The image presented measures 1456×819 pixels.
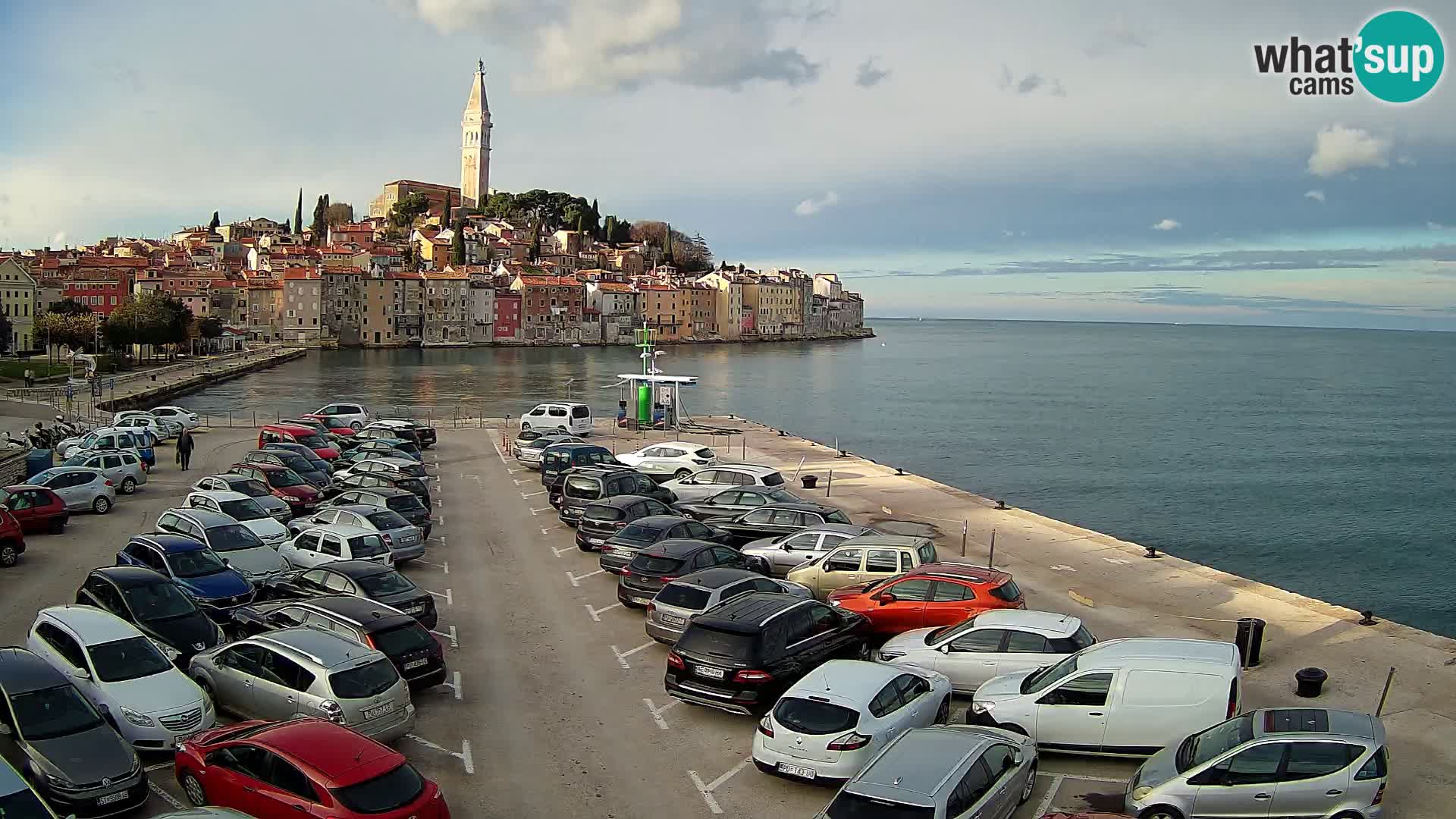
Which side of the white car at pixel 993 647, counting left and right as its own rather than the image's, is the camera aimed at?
left

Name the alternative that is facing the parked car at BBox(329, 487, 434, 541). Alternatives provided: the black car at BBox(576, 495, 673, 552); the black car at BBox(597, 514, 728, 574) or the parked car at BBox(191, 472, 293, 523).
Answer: the parked car at BBox(191, 472, 293, 523)

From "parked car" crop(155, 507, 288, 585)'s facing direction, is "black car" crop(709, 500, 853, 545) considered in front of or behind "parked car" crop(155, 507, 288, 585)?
in front

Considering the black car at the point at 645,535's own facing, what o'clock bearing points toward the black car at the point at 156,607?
the black car at the point at 156,607 is roughly at 6 o'clock from the black car at the point at 645,535.

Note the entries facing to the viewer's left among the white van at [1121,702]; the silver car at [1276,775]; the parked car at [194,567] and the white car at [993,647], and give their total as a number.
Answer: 3

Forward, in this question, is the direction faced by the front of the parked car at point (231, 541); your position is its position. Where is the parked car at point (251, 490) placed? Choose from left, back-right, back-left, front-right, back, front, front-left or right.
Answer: back-left

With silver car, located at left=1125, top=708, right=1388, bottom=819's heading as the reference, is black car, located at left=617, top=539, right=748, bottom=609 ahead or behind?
ahead

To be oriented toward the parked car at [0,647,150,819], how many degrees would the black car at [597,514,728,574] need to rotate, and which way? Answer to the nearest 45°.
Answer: approximately 180°

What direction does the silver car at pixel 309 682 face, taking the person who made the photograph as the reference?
facing away from the viewer and to the left of the viewer

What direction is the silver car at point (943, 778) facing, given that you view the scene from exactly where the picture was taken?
facing away from the viewer and to the right of the viewer

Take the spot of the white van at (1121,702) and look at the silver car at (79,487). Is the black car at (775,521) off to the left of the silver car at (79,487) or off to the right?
right

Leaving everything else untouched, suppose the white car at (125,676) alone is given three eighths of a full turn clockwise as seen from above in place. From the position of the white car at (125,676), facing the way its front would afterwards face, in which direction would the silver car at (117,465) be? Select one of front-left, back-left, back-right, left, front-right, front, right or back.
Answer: right

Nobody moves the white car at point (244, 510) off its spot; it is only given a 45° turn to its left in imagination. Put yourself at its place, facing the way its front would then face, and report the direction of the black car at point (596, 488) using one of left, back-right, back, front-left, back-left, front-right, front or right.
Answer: front

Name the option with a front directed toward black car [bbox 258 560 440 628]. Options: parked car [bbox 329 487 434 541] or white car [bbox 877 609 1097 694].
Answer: the white car

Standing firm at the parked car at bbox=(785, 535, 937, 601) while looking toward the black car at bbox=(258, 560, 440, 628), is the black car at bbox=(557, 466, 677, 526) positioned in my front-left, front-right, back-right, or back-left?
front-right

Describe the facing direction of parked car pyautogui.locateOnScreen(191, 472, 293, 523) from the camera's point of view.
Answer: facing the viewer and to the right of the viewer

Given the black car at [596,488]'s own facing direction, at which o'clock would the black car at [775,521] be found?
the black car at [775,521] is roughly at 3 o'clock from the black car at [596,488].

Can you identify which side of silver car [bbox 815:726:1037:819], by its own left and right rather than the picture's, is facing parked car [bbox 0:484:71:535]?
left

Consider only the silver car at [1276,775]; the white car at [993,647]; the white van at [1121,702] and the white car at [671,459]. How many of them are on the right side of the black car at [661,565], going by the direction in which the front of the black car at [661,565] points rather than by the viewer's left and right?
3

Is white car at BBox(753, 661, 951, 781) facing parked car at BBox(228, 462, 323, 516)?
no
